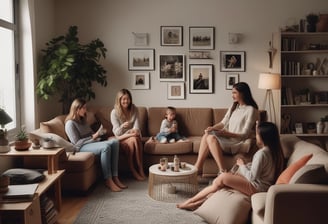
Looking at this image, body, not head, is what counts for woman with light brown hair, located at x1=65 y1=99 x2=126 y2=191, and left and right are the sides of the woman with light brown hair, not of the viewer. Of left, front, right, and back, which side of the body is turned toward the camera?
right

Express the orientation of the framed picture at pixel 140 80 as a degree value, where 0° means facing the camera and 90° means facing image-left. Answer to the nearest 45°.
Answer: approximately 0°

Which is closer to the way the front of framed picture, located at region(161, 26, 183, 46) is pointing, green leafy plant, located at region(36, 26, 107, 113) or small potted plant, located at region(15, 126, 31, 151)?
the small potted plant

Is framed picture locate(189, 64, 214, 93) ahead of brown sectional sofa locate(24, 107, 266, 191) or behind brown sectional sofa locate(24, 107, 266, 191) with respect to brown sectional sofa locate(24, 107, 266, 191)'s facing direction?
behind

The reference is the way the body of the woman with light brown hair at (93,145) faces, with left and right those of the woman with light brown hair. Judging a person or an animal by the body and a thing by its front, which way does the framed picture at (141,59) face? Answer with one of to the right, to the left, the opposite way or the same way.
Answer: to the right

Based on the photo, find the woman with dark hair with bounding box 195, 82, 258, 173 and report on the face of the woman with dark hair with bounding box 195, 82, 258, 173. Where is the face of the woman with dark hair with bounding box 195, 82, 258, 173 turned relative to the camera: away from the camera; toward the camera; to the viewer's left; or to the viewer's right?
to the viewer's left

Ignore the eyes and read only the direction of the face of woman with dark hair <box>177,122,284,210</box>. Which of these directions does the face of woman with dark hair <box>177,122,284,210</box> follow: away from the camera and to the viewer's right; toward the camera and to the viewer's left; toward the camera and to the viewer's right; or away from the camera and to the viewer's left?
away from the camera and to the viewer's left

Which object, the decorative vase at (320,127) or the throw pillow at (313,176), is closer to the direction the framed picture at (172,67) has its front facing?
the throw pillow

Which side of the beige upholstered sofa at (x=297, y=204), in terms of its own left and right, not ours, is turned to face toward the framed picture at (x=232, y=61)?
right

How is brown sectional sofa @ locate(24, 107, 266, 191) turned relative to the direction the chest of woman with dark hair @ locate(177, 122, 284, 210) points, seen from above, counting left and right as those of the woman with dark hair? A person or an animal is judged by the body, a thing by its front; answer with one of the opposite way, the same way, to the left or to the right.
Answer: to the left

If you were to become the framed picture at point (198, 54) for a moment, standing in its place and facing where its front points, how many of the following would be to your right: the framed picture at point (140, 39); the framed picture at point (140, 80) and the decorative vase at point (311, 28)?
2

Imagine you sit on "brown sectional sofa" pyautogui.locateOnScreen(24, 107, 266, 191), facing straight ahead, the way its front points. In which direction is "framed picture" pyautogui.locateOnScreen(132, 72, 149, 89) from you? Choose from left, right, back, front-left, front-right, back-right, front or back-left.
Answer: back

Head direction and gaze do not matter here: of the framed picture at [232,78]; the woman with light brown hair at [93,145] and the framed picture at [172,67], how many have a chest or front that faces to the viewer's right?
1

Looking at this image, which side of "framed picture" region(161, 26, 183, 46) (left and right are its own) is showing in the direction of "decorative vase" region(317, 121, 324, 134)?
left
